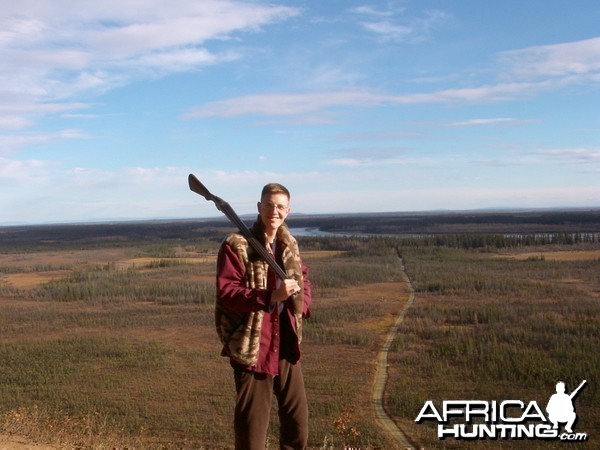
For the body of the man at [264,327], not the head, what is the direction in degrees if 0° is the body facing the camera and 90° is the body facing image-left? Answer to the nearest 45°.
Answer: approximately 315°
